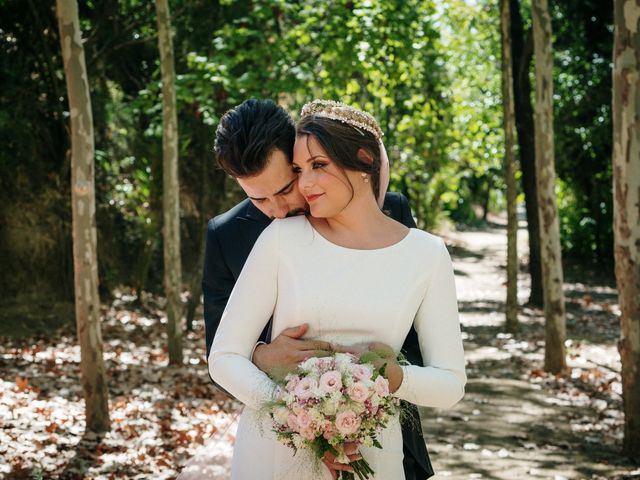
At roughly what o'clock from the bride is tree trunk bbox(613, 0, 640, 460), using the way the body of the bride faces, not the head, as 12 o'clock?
The tree trunk is roughly at 7 o'clock from the bride.

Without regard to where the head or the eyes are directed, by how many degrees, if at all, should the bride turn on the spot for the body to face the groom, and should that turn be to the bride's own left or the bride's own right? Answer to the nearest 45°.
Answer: approximately 135° to the bride's own right

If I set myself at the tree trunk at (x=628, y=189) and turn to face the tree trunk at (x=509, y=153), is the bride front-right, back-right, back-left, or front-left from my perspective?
back-left

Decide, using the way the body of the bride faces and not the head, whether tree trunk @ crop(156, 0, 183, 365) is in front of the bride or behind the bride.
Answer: behind

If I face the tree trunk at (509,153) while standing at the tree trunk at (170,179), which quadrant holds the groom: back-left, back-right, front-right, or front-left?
back-right

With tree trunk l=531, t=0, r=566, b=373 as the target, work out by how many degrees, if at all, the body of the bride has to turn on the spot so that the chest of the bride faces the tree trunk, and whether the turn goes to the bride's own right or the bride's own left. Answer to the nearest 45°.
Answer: approximately 180°

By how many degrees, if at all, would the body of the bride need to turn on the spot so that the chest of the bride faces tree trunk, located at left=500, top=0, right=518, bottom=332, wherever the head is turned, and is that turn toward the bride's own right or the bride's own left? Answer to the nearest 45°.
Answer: approximately 180°

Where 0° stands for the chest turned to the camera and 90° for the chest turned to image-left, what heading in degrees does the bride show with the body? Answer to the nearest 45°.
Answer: approximately 0°

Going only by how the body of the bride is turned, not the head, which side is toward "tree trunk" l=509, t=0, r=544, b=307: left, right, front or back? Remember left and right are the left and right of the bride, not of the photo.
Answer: back

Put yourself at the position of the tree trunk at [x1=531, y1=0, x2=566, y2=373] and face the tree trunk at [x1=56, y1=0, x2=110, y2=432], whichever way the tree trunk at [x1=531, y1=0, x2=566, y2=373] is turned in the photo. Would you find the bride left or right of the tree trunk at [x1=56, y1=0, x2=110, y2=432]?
left
